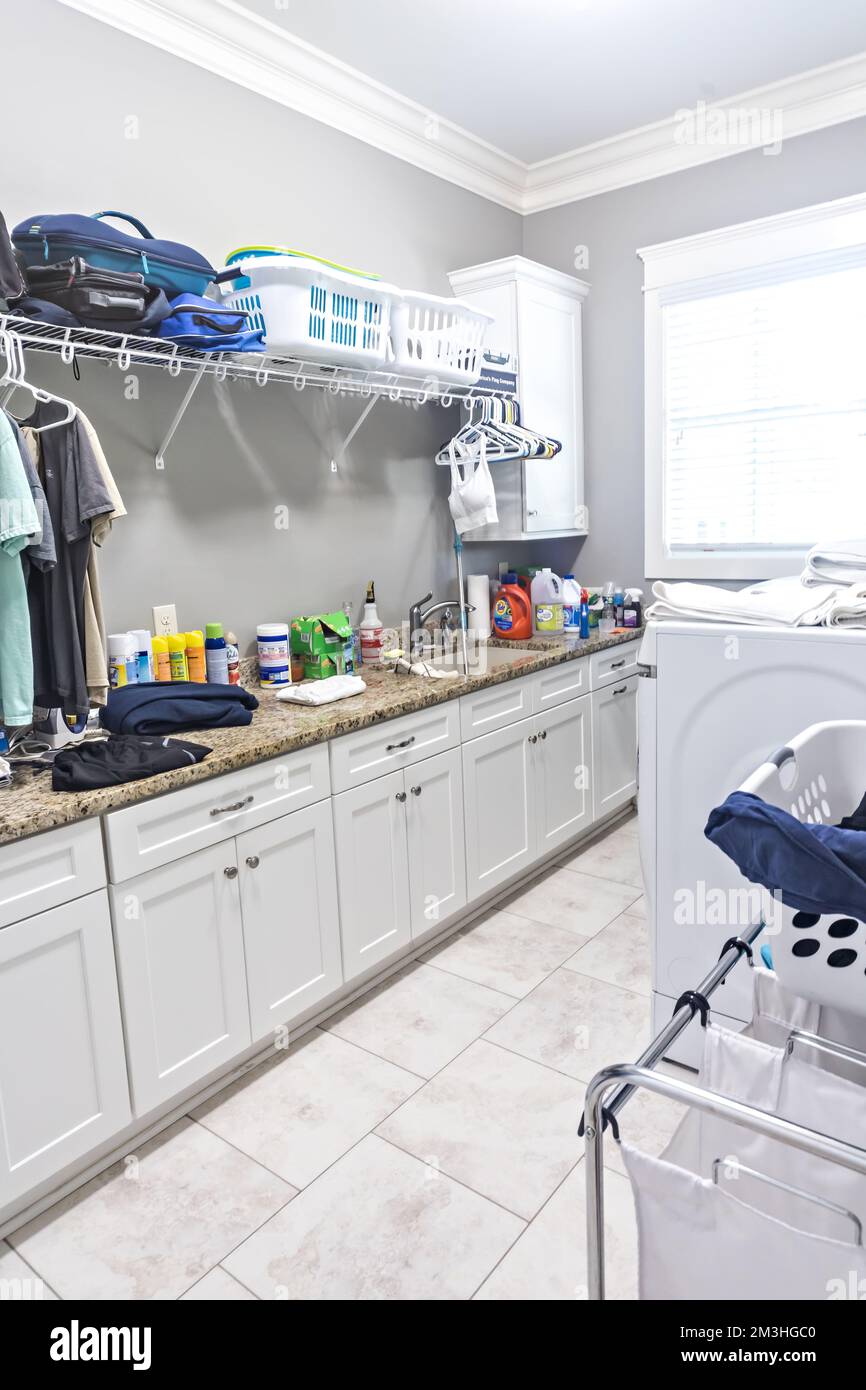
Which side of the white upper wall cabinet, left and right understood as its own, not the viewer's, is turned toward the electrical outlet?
right

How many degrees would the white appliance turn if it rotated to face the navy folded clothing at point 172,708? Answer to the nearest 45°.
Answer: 0° — it already faces it

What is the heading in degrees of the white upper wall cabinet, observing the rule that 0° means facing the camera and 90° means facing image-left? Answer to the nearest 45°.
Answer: approximately 315°

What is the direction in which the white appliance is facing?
to the viewer's left

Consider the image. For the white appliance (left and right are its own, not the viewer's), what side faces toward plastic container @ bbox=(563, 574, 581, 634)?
right

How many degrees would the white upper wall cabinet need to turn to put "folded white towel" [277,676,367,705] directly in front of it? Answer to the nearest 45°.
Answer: approximately 90° to its right
